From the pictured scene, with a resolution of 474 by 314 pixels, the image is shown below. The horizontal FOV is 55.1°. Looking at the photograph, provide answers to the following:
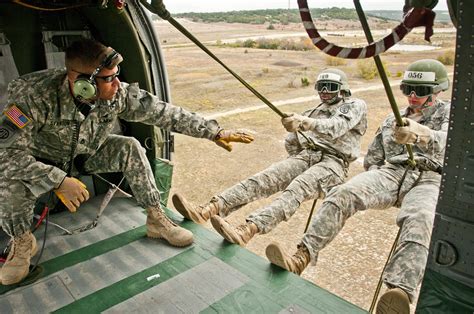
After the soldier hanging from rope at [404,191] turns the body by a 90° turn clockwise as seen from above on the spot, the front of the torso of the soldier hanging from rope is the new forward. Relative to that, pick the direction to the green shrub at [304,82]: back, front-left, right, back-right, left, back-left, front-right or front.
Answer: front-right

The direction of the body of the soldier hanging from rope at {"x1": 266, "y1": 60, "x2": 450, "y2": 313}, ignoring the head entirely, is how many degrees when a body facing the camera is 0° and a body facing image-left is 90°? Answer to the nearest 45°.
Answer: approximately 45°

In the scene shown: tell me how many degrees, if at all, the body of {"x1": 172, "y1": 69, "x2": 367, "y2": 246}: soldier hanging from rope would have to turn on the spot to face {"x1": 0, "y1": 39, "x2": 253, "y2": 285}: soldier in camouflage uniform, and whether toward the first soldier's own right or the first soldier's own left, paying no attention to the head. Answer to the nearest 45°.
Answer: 0° — they already face them

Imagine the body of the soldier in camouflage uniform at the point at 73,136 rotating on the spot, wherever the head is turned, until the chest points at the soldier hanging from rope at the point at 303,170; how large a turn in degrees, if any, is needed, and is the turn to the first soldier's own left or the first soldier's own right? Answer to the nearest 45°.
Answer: approximately 45° to the first soldier's own left

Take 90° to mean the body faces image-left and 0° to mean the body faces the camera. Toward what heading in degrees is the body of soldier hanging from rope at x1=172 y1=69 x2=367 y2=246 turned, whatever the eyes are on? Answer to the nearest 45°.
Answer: approximately 45°

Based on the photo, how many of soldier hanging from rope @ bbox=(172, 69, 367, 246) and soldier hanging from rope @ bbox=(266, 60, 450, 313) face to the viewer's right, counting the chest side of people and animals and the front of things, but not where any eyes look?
0

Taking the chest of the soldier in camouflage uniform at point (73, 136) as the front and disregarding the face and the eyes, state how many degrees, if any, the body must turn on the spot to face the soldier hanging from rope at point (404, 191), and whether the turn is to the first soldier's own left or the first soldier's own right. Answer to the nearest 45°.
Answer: approximately 45° to the first soldier's own left

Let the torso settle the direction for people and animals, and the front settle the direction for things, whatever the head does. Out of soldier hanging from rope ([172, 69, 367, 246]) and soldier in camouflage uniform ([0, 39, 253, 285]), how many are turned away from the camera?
0

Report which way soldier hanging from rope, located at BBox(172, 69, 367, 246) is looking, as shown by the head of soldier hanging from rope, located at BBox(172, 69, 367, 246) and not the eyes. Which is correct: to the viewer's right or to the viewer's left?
to the viewer's left

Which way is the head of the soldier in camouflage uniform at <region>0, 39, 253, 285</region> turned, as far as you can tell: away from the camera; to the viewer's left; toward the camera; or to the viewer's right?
to the viewer's right

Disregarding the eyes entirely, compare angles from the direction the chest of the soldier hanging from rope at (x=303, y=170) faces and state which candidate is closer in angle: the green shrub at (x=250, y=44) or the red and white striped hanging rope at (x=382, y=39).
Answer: the red and white striped hanging rope
